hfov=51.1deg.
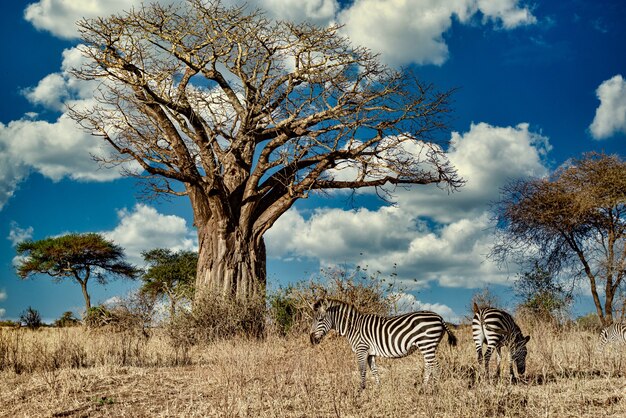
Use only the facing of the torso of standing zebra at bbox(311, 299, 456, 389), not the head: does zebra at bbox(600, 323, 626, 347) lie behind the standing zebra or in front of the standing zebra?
behind

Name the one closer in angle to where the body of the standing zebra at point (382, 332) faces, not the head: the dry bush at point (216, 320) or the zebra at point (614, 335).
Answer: the dry bush

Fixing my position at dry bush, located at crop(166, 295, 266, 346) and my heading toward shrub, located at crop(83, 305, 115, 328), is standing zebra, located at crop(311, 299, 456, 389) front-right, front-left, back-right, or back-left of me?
back-left

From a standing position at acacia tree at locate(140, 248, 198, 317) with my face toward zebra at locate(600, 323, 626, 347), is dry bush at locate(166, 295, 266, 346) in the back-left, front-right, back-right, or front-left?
front-right

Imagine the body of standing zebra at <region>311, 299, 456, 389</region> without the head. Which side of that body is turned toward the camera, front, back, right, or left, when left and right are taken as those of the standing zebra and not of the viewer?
left

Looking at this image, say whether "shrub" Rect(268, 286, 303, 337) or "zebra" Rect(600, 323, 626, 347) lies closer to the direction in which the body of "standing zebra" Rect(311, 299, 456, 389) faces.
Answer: the shrub

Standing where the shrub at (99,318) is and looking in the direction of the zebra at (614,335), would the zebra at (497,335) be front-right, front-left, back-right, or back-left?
front-right

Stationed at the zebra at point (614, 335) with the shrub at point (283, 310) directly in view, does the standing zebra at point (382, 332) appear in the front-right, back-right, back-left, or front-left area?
front-left
